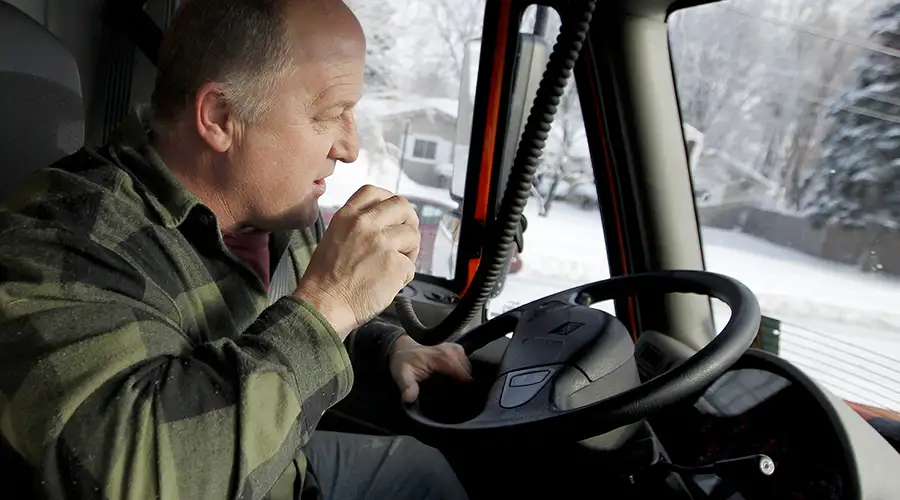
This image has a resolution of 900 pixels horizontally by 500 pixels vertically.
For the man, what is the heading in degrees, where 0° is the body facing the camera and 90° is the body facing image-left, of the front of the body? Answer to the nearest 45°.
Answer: approximately 270°

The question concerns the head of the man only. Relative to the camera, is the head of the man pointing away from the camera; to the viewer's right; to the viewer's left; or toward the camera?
to the viewer's right

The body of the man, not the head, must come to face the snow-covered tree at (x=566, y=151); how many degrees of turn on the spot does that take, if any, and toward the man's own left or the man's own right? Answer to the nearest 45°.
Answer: approximately 45° to the man's own left

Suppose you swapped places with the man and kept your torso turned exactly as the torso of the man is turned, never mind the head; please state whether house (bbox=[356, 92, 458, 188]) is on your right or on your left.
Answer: on your left
